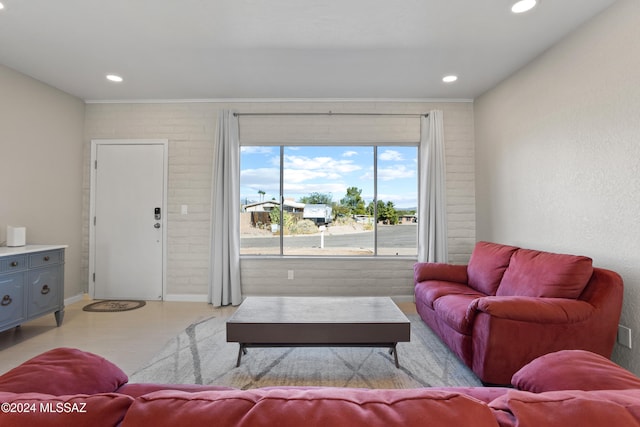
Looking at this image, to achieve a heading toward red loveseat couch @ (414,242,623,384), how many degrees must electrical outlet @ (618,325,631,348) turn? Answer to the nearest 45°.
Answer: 0° — it already faces it

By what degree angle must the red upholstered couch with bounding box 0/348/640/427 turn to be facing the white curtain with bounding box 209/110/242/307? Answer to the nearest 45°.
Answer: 0° — it already faces it

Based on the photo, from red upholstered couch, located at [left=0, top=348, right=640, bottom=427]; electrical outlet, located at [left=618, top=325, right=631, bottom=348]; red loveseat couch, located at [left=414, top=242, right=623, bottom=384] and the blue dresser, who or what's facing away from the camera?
red upholstered couch, located at [left=0, top=348, right=640, bottom=427]

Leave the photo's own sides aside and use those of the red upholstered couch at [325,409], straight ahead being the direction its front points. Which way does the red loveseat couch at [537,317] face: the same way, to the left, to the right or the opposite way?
to the left

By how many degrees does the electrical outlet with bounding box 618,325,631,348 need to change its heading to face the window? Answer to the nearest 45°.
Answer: approximately 45° to its right

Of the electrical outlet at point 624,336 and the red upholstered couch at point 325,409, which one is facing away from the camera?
the red upholstered couch

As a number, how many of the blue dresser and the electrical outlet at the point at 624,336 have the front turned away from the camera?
0

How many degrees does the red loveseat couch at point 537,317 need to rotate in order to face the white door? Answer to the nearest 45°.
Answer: approximately 45° to its right

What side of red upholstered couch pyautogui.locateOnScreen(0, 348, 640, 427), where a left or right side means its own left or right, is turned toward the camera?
back

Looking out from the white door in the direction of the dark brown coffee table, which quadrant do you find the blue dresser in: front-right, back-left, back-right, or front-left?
front-right

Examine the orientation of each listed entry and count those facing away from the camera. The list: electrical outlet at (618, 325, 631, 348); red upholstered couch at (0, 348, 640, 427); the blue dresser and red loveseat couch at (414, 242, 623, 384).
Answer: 1

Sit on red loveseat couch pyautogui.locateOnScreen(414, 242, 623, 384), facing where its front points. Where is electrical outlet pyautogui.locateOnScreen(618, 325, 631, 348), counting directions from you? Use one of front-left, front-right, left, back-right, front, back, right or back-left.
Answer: back

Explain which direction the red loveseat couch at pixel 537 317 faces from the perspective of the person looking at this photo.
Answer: facing the viewer and to the left of the viewer

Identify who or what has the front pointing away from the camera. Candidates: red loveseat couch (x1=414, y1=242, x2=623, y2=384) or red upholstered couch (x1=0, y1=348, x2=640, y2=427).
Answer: red upholstered couch (x1=0, y1=348, x2=640, y2=427)

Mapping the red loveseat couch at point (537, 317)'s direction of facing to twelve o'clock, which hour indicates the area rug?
The area rug is roughly at 1 o'clock from the red loveseat couch.

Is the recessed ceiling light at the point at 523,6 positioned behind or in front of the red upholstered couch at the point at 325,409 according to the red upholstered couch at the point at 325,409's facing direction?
in front
